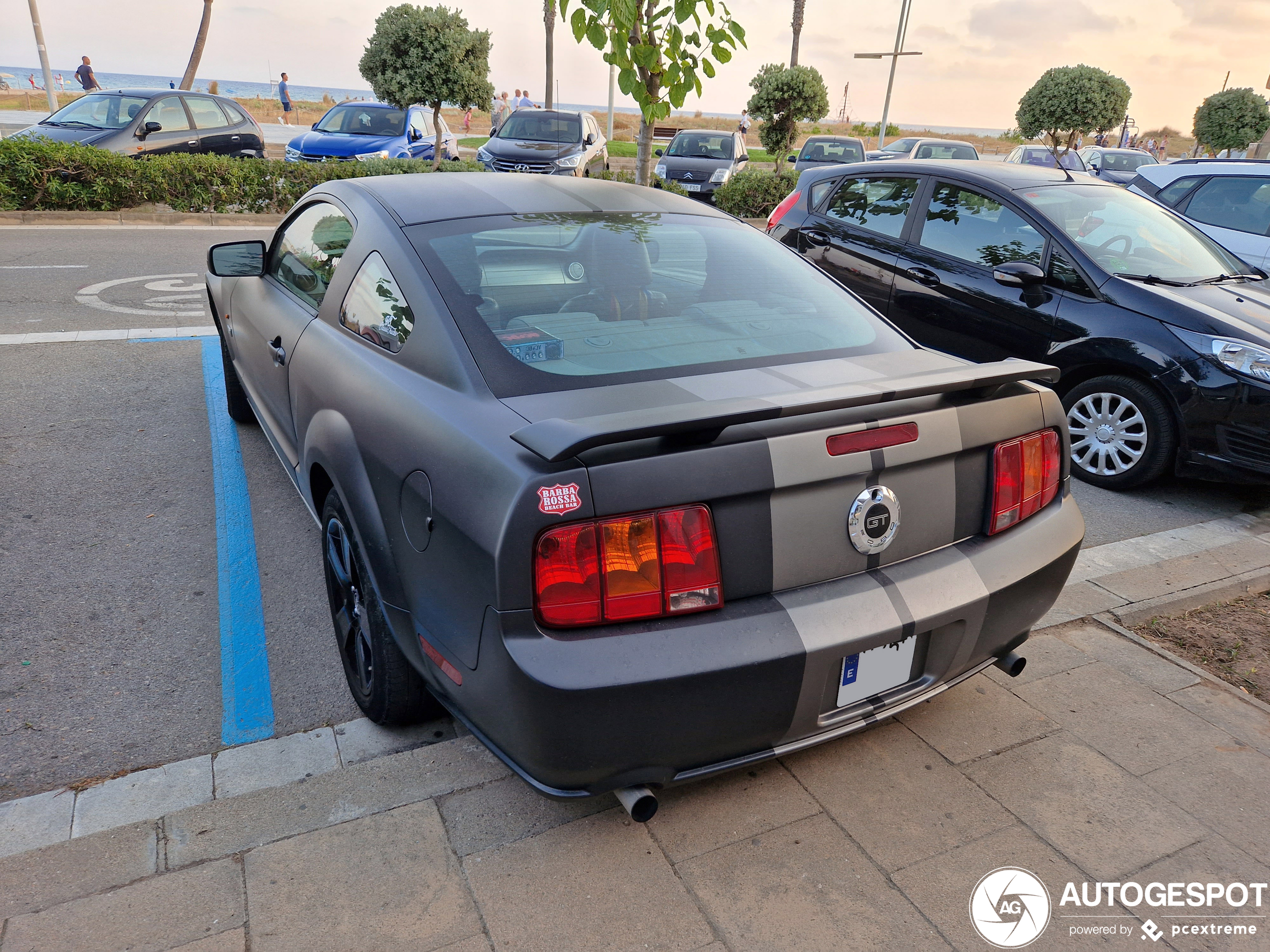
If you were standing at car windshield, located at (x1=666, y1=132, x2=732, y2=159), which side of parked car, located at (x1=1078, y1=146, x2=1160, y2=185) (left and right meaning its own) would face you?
right

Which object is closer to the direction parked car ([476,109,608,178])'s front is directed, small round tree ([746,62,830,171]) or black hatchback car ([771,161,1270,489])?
the black hatchback car

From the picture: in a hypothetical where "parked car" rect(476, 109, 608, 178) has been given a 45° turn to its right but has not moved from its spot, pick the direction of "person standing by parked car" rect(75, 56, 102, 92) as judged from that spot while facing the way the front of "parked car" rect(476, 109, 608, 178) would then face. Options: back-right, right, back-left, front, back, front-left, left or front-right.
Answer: front-right

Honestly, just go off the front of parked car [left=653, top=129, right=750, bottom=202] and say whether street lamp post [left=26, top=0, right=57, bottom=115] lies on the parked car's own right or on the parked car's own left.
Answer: on the parked car's own right

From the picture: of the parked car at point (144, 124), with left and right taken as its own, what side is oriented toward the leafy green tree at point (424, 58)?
back

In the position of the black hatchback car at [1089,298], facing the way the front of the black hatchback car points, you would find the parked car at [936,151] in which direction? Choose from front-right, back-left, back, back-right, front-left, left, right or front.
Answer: back-left

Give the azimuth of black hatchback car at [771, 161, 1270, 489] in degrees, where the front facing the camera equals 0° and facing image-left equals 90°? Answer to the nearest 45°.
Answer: approximately 315°

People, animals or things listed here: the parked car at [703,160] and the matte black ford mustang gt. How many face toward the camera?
1

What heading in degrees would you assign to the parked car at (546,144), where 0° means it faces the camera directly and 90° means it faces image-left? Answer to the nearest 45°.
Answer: approximately 45°

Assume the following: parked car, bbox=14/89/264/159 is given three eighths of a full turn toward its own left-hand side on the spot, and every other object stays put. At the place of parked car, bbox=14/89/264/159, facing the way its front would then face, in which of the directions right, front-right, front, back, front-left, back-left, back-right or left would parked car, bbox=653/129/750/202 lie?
front

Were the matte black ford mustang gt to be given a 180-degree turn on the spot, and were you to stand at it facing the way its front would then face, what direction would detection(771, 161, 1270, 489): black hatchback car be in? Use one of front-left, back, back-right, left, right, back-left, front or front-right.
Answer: left

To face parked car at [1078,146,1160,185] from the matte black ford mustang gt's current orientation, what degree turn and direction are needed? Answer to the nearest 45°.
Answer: approximately 90° to its right

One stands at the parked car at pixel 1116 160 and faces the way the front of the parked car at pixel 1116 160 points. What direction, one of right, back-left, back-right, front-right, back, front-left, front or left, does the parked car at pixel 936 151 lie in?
back-right

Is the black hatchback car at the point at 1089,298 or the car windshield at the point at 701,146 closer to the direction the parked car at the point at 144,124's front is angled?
the black hatchback car

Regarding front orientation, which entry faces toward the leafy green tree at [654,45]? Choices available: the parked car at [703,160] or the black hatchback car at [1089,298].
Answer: the parked car
